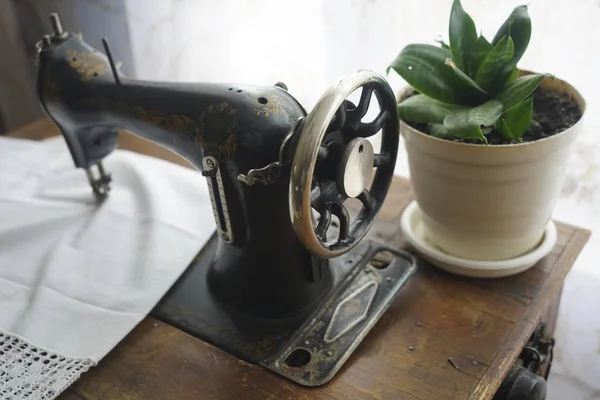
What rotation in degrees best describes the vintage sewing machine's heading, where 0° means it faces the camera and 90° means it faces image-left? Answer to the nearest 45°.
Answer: approximately 45°
